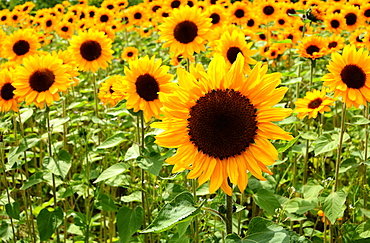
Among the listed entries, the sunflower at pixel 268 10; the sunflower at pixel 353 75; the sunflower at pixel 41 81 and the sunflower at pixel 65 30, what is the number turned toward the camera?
4

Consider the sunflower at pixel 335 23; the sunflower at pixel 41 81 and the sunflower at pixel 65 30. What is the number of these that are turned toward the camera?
3

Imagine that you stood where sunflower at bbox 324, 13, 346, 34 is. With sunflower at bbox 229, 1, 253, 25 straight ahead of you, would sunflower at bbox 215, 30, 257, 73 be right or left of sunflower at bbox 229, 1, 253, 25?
left

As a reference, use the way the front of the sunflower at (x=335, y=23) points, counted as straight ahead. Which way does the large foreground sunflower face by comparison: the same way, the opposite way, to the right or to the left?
the same way

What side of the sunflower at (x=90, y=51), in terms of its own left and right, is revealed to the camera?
front

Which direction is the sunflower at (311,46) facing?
toward the camera

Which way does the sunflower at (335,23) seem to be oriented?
toward the camera

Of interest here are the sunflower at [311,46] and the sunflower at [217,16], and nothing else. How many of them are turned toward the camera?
2

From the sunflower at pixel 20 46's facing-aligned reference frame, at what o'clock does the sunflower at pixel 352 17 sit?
the sunflower at pixel 352 17 is roughly at 9 o'clock from the sunflower at pixel 20 46.

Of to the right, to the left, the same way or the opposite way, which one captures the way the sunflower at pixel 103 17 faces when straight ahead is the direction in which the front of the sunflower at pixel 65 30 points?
the same way

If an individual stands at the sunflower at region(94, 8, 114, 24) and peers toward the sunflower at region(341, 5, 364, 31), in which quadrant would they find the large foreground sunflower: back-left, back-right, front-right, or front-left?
front-right

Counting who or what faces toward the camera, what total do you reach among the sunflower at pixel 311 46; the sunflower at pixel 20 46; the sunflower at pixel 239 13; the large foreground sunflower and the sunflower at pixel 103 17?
5
